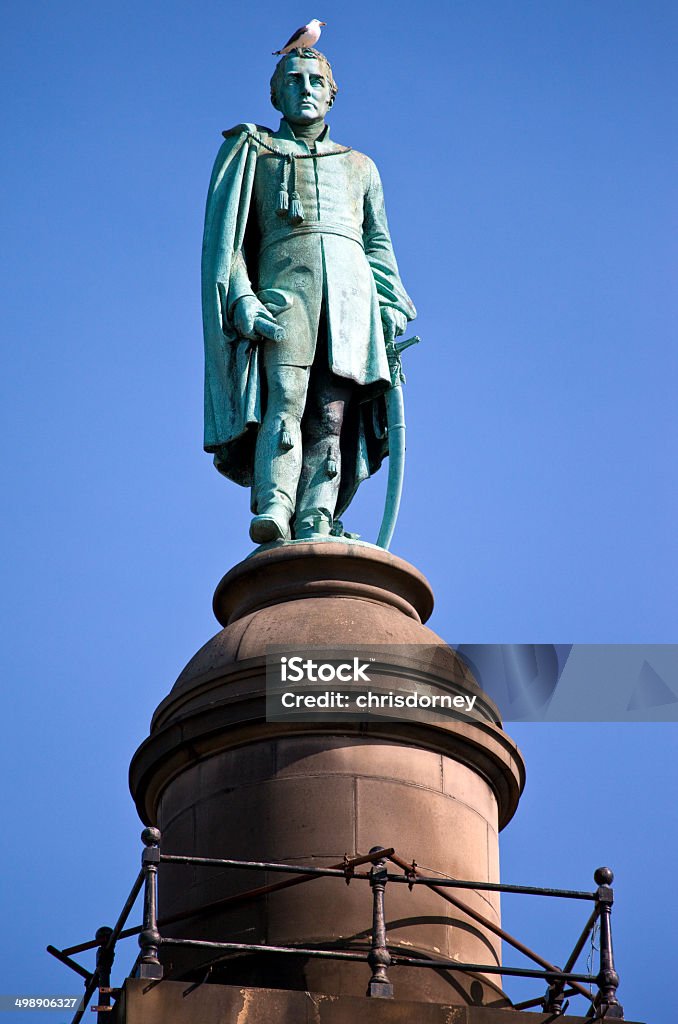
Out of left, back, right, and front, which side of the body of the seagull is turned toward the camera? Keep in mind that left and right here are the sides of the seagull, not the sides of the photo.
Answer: right

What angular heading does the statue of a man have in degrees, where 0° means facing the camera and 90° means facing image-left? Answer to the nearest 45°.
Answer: approximately 0°
